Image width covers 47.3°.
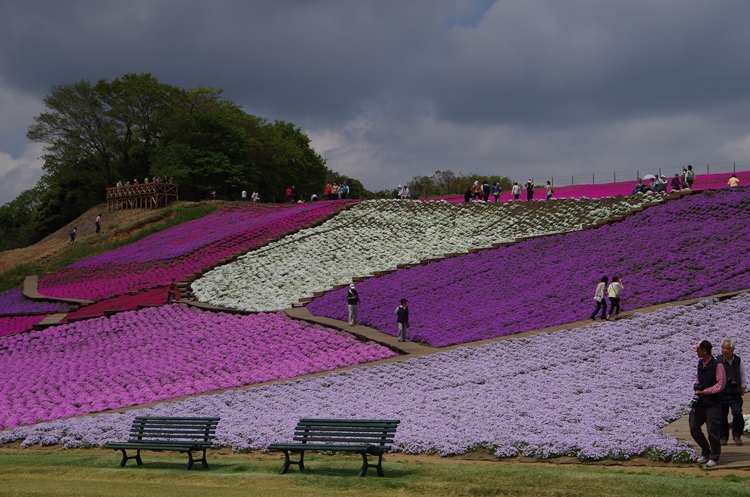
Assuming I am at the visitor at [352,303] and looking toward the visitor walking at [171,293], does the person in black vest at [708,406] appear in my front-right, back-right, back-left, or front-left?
back-left

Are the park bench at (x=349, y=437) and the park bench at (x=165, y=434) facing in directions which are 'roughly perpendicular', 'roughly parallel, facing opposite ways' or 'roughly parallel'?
roughly parallel

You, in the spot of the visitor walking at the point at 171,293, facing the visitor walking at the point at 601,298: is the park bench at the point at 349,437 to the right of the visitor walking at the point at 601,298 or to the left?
right

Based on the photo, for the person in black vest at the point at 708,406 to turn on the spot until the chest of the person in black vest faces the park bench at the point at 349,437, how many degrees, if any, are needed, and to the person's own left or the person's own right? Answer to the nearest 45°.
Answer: approximately 45° to the person's own right
